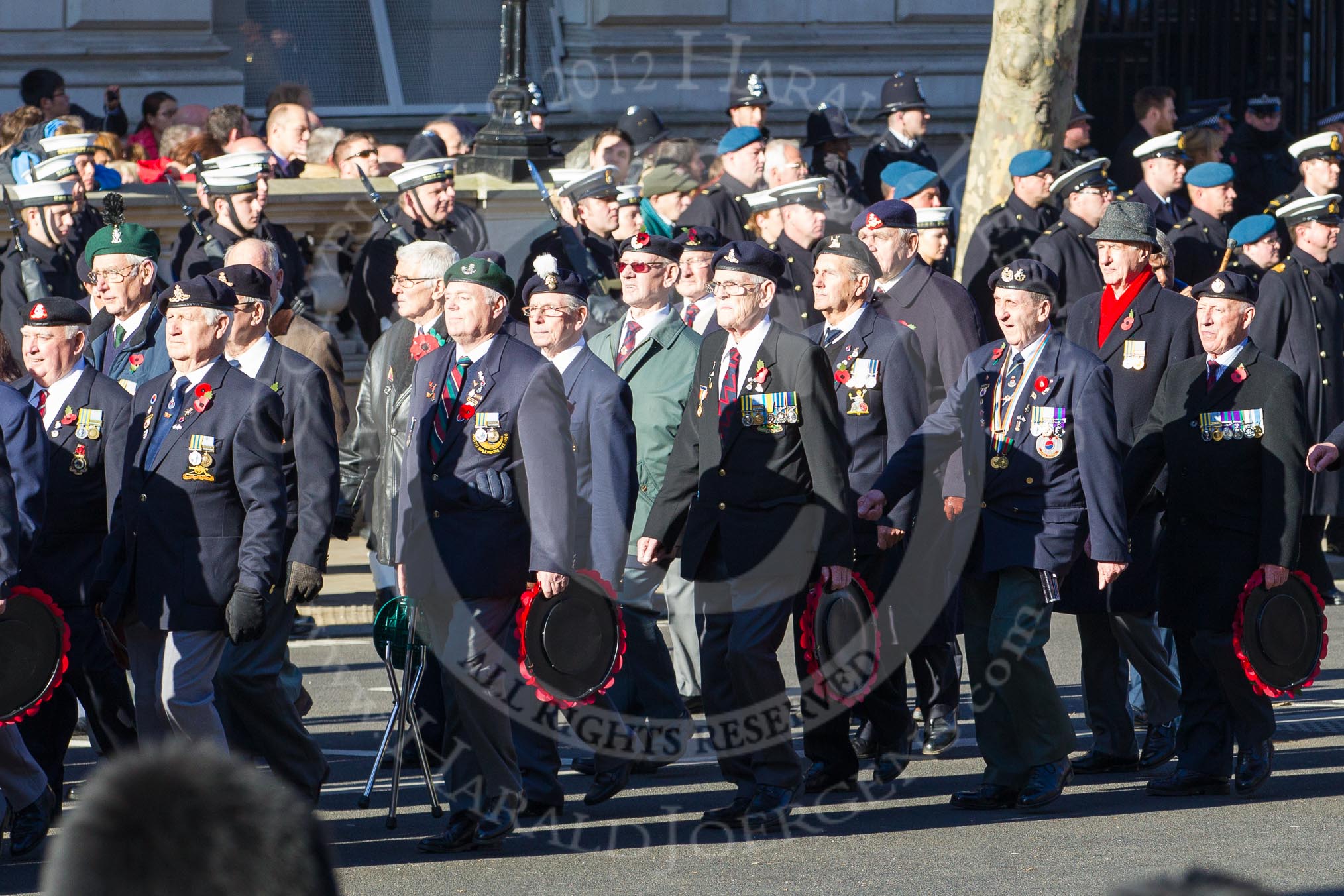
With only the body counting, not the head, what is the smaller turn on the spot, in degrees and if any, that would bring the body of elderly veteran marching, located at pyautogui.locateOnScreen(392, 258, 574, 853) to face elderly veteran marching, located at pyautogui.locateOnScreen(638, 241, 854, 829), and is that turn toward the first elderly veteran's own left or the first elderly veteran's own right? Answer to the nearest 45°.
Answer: approximately 135° to the first elderly veteran's own left

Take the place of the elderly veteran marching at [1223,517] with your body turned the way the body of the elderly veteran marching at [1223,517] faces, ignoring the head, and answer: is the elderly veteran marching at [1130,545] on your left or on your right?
on your right

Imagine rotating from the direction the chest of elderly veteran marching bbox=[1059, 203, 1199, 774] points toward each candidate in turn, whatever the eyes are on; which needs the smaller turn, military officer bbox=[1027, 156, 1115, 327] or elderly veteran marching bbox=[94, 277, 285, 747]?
the elderly veteran marching

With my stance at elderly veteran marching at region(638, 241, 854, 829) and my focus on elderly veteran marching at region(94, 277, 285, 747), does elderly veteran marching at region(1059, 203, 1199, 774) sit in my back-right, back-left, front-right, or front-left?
back-right

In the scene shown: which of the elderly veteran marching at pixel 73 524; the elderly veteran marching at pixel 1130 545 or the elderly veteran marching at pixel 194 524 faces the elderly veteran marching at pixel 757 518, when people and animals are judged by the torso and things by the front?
the elderly veteran marching at pixel 1130 545

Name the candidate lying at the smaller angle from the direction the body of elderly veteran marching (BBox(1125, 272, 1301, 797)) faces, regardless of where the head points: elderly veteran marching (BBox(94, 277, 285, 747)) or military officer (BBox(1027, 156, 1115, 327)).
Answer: the elderly veteran marching

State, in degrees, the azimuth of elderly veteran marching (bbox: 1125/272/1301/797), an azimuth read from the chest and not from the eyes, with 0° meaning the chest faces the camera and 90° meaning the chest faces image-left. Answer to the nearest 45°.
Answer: approximately 45°

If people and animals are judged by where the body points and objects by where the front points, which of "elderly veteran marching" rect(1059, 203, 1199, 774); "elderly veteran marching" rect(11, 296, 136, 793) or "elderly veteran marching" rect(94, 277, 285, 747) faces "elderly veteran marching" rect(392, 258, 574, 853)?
"elderly veteran marching" rect(1059, 203, 1199, 774)
